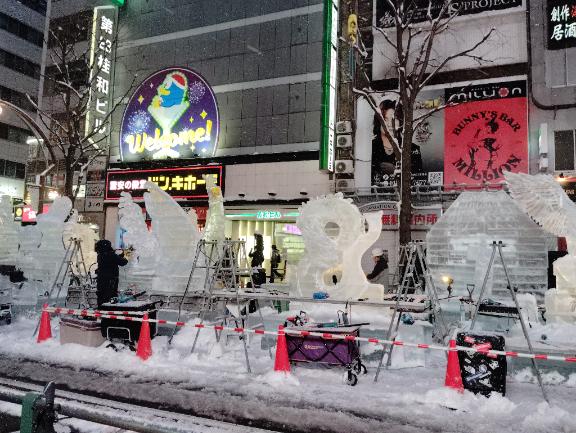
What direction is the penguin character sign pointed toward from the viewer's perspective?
toward the camera

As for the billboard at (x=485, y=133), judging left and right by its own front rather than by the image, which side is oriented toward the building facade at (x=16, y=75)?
right

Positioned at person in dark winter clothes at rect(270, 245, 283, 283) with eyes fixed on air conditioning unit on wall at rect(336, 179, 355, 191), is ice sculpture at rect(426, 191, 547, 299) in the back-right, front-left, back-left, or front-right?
front-right

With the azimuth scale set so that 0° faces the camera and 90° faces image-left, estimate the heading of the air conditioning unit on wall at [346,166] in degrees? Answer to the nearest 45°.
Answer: approximately 0°

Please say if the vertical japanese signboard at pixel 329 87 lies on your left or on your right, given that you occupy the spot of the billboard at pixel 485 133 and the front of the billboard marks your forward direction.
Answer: on your right

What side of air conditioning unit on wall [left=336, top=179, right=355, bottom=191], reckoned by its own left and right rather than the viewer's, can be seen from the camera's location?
front

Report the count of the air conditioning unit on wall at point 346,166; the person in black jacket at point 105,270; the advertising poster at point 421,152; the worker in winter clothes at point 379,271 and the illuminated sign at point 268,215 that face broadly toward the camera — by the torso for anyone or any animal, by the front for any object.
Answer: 3

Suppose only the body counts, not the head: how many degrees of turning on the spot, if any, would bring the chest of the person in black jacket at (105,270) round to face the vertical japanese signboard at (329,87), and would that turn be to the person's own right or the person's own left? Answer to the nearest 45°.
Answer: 0° — they already face it

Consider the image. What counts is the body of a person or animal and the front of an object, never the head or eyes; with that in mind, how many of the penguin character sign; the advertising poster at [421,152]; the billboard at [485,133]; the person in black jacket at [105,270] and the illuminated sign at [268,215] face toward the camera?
4

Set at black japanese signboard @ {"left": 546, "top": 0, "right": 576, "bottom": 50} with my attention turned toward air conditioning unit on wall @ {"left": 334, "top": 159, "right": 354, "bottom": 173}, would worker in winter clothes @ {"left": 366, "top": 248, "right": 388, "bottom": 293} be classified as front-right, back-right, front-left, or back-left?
front-left
